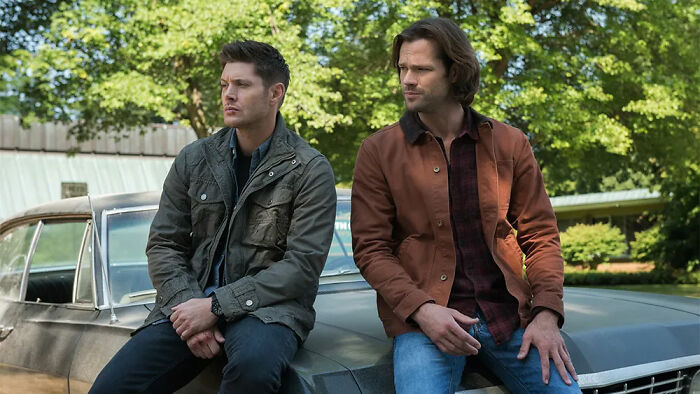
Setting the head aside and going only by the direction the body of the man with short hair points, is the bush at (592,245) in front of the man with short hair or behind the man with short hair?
behind

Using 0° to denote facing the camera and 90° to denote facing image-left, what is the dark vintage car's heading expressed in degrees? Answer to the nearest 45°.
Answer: approximately 315°

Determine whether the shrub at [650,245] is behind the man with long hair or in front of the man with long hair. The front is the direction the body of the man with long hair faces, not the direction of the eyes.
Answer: behind

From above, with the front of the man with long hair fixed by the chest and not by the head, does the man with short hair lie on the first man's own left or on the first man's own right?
on the first man's own right

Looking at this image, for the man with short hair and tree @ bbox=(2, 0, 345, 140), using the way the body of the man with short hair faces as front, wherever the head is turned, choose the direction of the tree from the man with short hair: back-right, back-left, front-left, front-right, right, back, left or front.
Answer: back-right

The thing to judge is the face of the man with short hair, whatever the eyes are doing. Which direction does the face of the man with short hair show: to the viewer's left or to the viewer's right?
to the viewer's left

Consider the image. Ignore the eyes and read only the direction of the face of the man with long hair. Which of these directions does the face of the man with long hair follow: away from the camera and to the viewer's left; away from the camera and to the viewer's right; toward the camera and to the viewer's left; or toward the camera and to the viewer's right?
toward the camera and to the viewer's left

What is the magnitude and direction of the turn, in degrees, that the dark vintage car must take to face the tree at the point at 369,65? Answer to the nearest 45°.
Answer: approximately 135° to its left

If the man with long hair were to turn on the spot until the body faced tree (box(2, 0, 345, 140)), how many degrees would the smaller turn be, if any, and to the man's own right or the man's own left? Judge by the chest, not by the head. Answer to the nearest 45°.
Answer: approximately 135° to the man's own right

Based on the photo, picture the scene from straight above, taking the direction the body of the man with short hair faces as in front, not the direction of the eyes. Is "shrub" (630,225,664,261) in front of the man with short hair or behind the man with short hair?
behind

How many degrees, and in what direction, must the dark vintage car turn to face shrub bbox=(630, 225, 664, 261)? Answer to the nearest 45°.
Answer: approximately 90° to its left

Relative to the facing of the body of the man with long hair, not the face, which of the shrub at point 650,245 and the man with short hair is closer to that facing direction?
the man with short hair

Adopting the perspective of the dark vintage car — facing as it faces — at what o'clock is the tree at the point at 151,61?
The tree is roughly at 7 o'clock from the dark vintage car.
